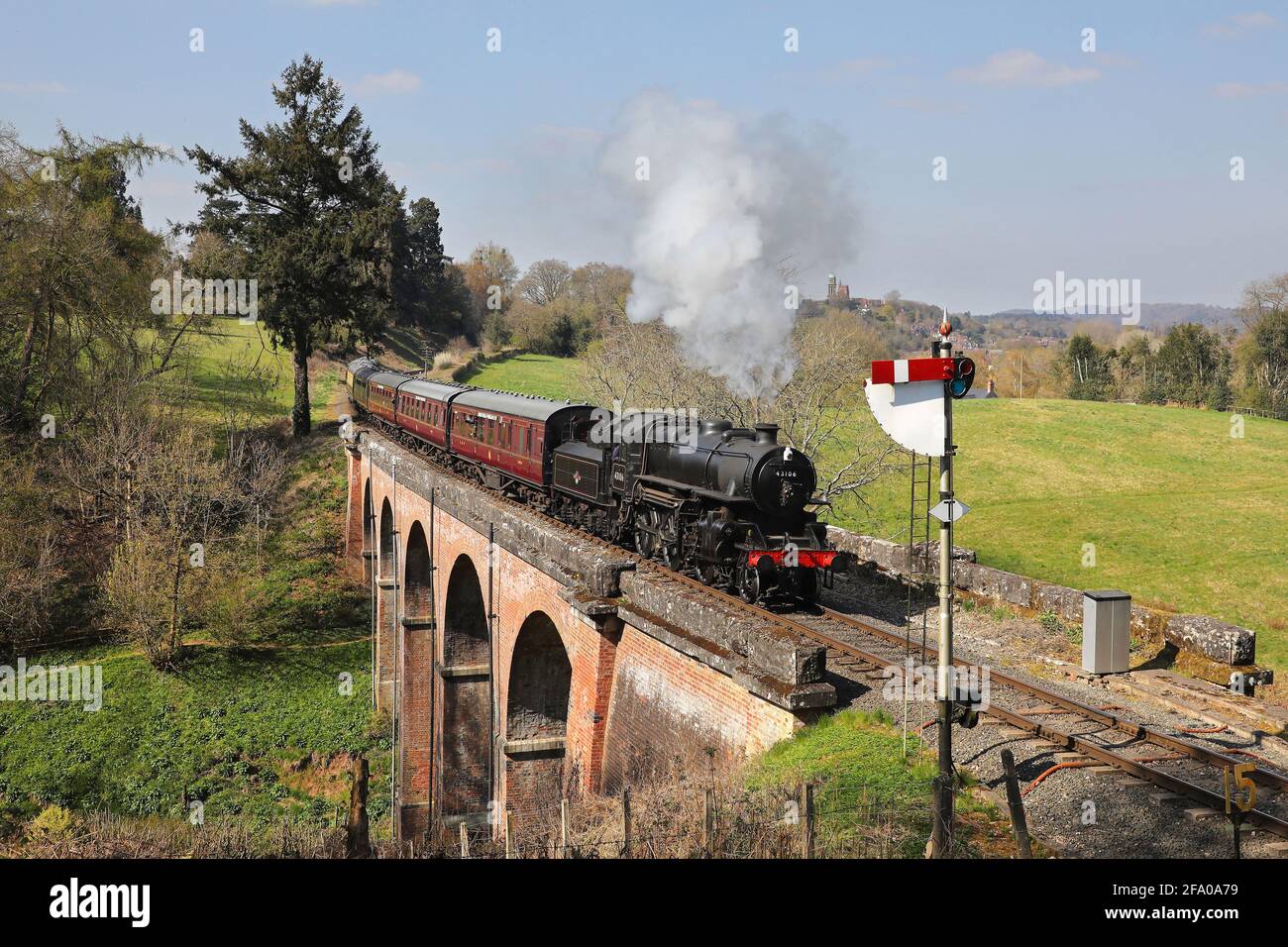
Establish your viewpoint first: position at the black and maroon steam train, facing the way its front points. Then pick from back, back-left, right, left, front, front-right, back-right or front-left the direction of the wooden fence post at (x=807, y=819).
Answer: front-right

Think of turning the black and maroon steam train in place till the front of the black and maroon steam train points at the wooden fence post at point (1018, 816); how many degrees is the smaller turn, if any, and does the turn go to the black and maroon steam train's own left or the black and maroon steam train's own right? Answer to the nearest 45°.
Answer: approximately 45° to the black and maroon steam train's own right

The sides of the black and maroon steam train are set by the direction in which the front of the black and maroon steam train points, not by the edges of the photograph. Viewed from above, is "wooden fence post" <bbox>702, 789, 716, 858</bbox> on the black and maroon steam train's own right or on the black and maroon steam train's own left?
on the black and maroon steam train's own right

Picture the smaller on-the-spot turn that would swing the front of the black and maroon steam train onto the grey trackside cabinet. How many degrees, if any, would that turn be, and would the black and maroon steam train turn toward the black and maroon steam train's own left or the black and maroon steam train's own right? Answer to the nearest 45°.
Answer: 0° — it already faces it

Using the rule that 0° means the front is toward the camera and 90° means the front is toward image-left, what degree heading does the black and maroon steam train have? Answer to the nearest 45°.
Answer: approximately 315°
